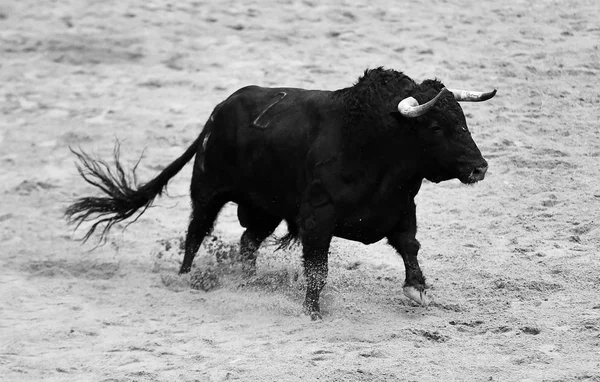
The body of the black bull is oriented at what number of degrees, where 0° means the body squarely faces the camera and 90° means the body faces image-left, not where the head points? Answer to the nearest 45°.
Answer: approximately 315°
